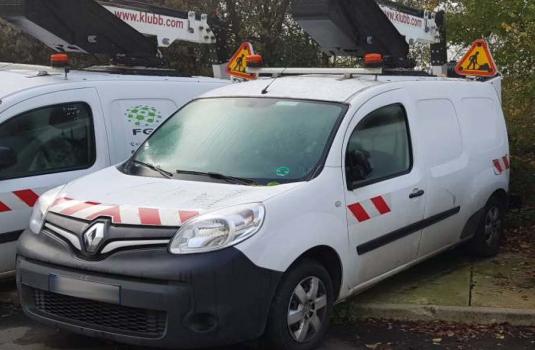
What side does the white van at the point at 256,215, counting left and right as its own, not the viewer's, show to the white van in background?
right

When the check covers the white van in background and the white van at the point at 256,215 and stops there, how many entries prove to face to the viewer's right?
0

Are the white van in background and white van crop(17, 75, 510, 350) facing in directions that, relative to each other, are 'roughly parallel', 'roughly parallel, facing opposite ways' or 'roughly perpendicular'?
roughly parallel

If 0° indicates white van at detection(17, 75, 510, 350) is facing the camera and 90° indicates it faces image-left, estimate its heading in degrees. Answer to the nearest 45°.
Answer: approximately 45°

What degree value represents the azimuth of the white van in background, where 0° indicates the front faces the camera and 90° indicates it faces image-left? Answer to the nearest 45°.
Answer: approximately 45°

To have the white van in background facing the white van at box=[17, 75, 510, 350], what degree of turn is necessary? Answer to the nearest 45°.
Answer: approximately 90° to its left
